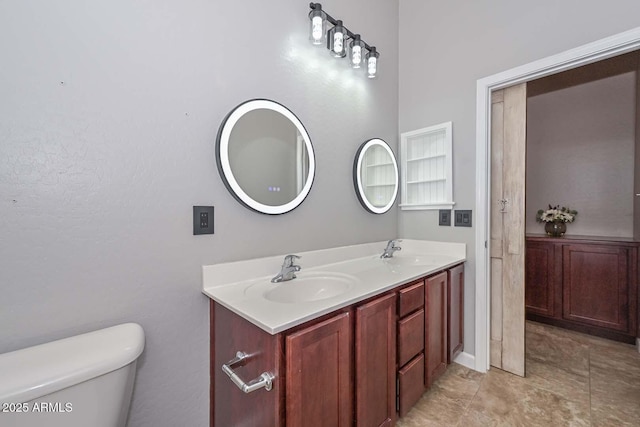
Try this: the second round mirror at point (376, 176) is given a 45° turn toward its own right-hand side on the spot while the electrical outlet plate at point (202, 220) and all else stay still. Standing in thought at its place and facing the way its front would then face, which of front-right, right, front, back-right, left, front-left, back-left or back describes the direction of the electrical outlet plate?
front-right

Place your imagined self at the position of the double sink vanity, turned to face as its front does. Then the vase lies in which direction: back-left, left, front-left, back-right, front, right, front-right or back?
left

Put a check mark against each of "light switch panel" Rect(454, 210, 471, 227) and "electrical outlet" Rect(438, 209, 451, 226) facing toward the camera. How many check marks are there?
2

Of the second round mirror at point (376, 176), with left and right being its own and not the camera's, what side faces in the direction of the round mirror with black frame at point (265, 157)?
right

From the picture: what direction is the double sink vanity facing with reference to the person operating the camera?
facing the viewer and to the right of the viewer

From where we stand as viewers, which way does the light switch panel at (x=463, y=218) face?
facing the viewer

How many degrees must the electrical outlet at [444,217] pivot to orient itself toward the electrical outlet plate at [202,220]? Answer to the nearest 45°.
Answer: approximately 45° to its right

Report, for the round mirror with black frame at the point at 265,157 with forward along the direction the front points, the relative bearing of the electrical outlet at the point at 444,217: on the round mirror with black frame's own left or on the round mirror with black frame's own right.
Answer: on the round mirror with black frame's own left

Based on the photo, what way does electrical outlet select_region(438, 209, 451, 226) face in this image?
toward the camera

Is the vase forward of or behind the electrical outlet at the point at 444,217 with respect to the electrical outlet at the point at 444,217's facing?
behind

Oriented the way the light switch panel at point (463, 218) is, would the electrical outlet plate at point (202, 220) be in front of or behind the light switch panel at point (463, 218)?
in front

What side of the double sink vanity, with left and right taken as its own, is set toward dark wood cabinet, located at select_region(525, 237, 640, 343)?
left
